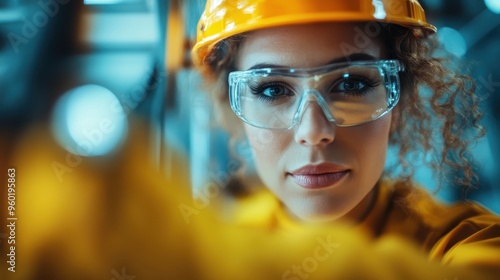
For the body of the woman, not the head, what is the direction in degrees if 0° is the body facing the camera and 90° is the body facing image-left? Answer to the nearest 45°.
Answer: approximately 0°
